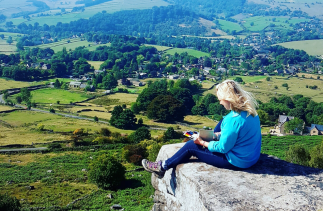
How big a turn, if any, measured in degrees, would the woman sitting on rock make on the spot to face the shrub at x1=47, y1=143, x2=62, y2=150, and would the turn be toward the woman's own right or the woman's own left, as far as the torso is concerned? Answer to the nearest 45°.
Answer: approximately 45° to the woman's own right

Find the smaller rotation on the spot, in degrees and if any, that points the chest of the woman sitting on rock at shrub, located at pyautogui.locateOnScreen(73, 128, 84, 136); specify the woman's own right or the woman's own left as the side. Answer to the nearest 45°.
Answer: approximately 45° to the woman's own right

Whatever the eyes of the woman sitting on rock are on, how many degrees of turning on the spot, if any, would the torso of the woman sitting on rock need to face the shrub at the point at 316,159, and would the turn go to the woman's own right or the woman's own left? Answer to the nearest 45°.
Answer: approximately 135° to the woman's own right

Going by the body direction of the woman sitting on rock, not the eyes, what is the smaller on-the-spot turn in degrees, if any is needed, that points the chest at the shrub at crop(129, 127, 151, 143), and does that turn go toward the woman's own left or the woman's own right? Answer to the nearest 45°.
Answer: approximately 90° to the woman's own right

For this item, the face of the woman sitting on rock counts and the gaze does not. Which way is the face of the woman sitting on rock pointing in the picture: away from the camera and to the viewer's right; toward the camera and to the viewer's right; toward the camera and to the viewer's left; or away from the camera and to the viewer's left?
away from the camera and to the viewer's left

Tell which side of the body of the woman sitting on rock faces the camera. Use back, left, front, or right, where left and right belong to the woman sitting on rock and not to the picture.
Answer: left
